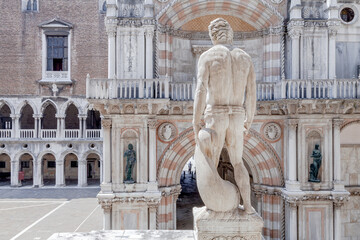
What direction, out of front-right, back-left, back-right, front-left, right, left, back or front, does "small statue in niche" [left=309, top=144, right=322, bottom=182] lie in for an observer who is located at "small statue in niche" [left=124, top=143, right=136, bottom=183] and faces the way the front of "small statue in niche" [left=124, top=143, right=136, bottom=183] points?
left

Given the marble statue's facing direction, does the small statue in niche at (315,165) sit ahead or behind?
ahead

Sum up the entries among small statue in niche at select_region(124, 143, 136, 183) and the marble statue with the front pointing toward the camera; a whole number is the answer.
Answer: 1

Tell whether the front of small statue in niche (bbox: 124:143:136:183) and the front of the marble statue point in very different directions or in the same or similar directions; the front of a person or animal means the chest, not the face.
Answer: very different directions

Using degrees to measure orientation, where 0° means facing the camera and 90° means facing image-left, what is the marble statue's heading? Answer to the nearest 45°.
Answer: approximately 180°

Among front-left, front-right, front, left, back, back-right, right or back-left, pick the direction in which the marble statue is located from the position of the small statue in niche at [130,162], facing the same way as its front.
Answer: front

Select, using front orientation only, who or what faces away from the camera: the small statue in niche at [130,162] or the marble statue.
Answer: the marble statue

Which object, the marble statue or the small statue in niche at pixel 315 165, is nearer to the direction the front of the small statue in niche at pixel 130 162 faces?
the marble statue

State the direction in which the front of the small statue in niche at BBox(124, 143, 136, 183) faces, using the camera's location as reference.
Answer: facing the viewer

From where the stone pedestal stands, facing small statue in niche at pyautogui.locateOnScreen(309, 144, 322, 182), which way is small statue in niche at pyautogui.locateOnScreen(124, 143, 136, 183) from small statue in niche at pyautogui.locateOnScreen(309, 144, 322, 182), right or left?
left

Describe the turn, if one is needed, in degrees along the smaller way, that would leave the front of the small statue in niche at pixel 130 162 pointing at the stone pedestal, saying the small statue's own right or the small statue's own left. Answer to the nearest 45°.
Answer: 0° — it already faces it
